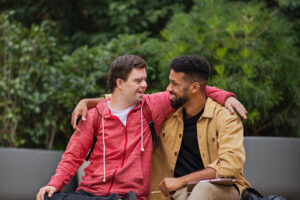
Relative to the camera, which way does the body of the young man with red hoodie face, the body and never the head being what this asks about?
toward the camera

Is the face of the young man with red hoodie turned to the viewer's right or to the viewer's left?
to the viewer's right
